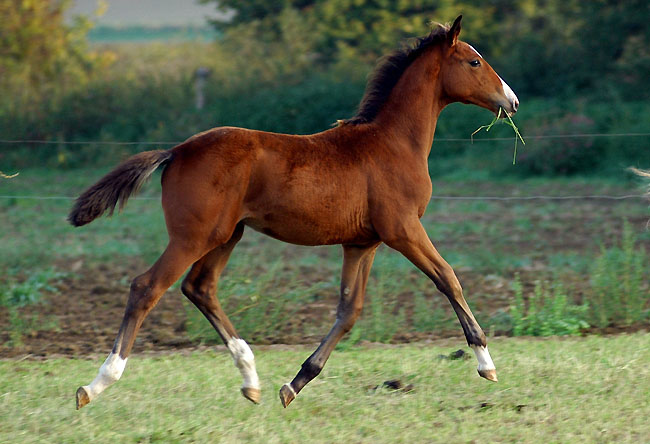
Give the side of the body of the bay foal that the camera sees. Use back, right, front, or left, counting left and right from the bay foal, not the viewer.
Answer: right

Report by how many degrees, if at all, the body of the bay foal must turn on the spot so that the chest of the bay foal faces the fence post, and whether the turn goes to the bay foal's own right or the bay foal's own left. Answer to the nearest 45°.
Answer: approximately 90° to the bay foal's own left

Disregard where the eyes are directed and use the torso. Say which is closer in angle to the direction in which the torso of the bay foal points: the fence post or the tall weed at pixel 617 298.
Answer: the tall weed

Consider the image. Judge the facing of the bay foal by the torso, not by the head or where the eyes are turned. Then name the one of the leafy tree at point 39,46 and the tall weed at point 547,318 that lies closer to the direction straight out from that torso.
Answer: the tall weed

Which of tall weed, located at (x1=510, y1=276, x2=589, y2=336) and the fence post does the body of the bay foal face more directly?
the tall weed

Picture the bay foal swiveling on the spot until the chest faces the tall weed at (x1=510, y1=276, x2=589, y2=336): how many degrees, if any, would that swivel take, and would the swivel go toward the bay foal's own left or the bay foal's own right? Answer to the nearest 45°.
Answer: approximately 45° to the bay foal's own left

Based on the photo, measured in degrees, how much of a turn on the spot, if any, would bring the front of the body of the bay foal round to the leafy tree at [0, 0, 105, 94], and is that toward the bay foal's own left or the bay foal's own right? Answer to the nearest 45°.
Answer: approximately 90° to the bay foal's own left

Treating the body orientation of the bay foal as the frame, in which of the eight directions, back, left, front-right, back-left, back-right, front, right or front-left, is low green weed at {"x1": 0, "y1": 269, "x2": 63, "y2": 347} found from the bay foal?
back-left

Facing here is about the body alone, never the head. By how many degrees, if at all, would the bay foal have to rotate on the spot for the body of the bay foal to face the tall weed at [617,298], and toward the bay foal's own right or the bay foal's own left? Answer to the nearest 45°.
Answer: approximately 45° to the bay foal's own left
